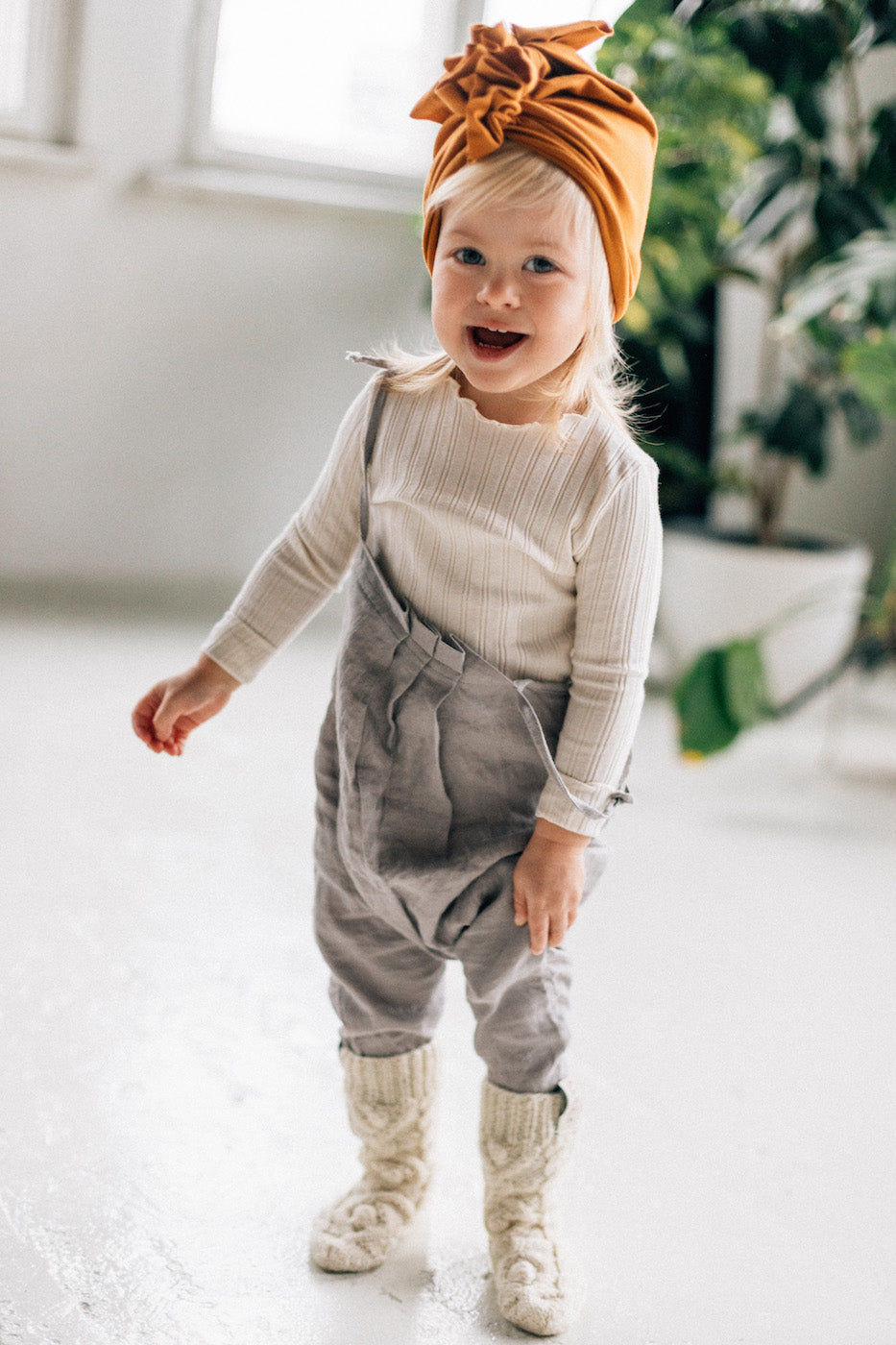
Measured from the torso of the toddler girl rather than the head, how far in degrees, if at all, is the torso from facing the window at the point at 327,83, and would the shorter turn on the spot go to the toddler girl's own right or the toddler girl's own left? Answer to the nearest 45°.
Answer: approximately 180°

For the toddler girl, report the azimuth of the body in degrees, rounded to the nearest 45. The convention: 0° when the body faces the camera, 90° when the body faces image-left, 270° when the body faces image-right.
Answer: approximately 0°

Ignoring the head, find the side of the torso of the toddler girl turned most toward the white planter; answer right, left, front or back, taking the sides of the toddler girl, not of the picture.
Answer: back

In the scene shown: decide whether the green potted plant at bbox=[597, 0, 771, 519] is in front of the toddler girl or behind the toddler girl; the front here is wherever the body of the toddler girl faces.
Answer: behind
